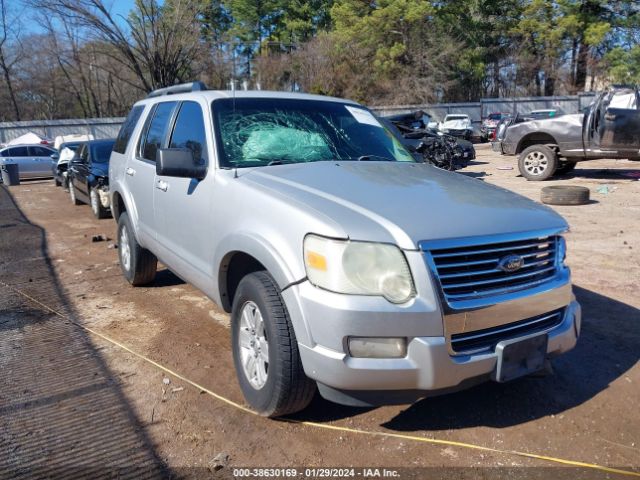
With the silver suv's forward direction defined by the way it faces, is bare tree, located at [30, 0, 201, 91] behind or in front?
behind

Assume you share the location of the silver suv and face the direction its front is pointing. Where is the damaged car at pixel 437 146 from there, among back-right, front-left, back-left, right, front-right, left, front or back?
back-left

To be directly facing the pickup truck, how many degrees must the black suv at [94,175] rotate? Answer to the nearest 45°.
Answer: approximately 45° to its left

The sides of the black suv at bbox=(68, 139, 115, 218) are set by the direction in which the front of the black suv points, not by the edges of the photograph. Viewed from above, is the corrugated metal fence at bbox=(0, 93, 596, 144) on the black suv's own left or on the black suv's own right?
on the black suv's own left

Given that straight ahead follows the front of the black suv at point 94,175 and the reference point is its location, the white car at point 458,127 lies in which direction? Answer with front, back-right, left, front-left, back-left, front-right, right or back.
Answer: left

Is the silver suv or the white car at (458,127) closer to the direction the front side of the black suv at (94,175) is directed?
the silver suv

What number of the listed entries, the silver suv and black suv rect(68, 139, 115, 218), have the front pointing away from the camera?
0

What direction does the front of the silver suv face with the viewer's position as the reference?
facing the viewer and to the right of the viewer

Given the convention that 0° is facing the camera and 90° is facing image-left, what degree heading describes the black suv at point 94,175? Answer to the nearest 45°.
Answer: approximately 315°

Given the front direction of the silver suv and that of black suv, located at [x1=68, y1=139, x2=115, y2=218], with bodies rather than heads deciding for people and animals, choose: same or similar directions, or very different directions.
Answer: same or similar directions

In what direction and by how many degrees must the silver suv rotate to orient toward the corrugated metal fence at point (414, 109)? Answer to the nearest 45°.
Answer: approximately 135° to its left

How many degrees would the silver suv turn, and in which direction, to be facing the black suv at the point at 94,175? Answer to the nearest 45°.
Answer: approximately 180°
